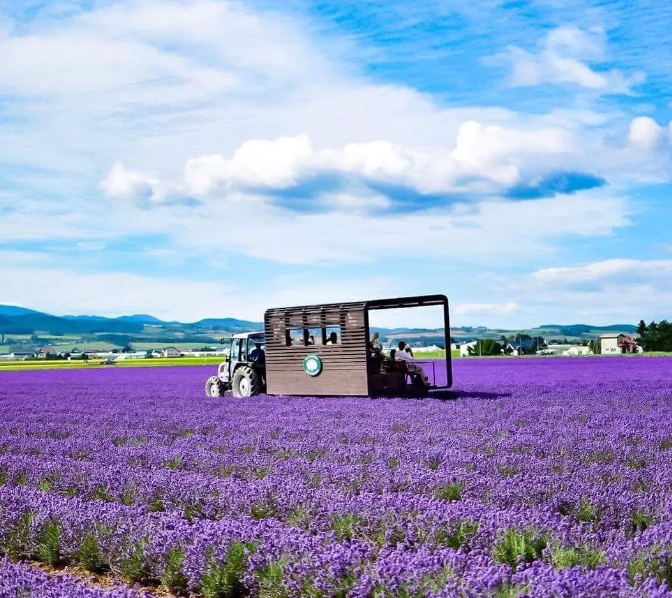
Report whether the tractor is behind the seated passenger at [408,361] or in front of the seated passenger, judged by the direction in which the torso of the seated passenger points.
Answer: behind
